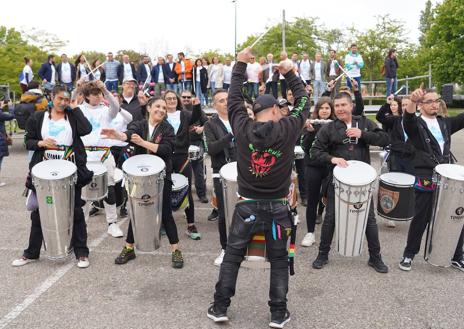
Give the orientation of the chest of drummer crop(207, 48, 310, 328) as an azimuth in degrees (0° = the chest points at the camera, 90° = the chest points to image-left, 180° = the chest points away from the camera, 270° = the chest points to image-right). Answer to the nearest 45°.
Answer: approximately 180°

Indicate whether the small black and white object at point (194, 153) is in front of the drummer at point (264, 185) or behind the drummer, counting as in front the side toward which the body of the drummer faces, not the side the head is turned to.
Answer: in front

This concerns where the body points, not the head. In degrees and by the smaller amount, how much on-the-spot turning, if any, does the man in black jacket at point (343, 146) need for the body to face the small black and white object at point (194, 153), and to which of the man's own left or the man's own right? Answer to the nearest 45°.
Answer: approximately 135° to the man's own right

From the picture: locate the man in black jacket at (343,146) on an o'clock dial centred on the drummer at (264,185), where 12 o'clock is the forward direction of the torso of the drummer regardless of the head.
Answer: The man in black jacket is roughly at 1 o'clock from the drummer.

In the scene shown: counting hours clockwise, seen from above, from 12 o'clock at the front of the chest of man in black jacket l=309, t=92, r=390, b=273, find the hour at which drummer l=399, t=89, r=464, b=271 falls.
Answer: The drummer is roughly at 9 o'clock from the man in black jacket.

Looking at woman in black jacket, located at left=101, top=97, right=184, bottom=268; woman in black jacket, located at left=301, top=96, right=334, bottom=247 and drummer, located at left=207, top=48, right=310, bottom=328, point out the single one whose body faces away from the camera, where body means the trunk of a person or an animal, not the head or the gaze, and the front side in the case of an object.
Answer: the drummer

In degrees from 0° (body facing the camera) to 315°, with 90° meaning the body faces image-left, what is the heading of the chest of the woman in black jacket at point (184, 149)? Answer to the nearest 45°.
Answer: approximately 0°
